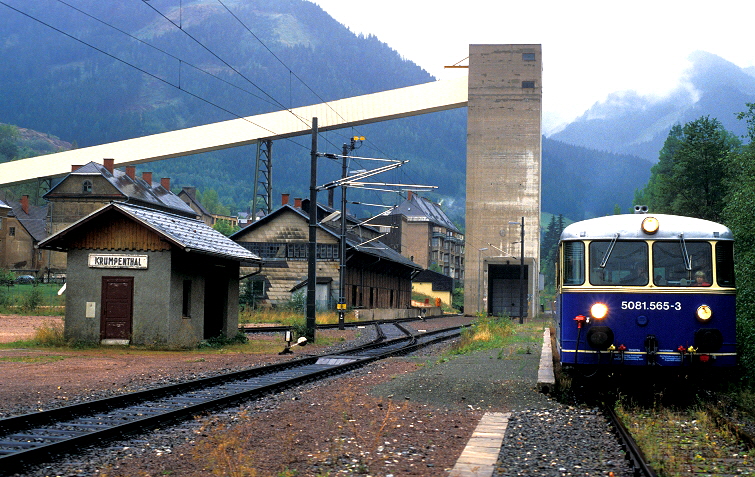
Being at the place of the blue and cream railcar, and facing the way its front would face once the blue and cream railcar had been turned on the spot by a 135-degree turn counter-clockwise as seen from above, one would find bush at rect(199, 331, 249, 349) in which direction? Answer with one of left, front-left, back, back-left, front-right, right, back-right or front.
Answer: left

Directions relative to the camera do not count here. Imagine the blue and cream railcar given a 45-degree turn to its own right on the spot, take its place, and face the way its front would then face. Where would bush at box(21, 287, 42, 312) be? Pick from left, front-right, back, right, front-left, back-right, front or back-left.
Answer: right

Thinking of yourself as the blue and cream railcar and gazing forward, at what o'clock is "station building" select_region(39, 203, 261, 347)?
The station building is roughly at 4 o'clock from the blue and cream railcar.

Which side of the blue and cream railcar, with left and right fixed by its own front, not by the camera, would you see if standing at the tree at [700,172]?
back

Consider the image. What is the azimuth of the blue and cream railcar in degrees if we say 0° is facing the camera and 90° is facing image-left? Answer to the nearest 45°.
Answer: approximately 0°

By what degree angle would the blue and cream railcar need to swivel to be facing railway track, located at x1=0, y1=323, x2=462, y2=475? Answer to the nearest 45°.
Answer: approximately 45° to its right
